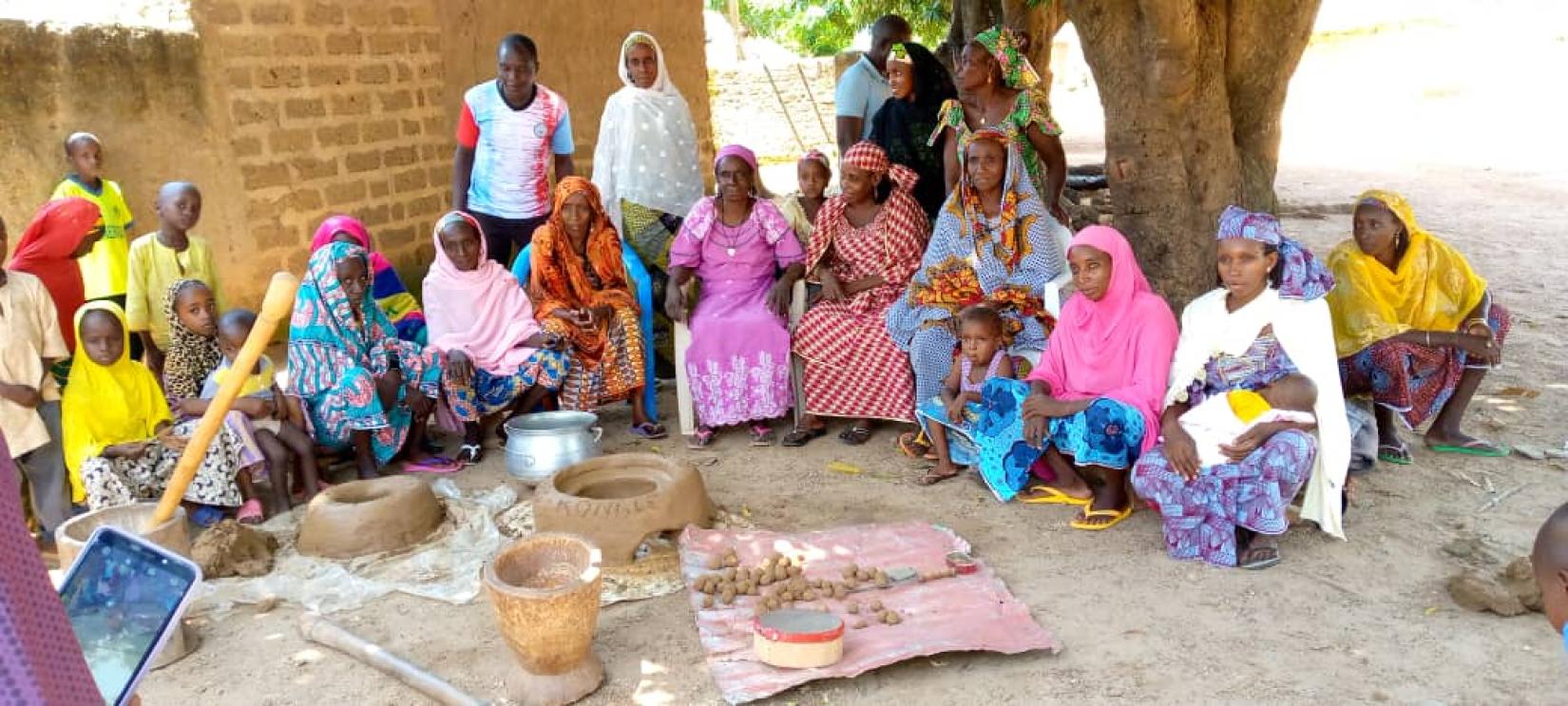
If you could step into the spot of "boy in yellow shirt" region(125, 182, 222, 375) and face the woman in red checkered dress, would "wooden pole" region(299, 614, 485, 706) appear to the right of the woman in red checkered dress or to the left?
right

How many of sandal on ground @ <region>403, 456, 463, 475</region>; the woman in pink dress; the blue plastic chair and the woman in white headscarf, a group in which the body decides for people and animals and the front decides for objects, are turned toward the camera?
3

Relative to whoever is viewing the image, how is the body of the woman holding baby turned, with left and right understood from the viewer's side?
facing the viewer and to the left of the viewer

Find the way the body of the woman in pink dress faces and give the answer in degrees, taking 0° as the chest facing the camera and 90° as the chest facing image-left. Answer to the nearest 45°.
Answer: approximately 0°

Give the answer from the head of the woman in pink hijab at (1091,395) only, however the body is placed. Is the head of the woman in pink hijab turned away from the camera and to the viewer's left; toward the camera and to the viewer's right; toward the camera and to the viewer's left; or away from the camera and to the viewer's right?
toward the camera and to the viewer's left

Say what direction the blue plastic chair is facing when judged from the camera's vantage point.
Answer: facing the viewer

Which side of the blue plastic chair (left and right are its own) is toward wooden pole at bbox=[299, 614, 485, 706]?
front

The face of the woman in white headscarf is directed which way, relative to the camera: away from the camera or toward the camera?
toward the camera

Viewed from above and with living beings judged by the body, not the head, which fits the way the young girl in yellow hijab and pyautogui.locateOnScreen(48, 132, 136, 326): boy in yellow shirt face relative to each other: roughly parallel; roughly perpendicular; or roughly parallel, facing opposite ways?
roughly parallel

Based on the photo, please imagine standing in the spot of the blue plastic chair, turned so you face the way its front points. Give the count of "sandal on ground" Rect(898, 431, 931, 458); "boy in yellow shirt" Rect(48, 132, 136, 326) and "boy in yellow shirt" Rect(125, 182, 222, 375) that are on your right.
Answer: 2

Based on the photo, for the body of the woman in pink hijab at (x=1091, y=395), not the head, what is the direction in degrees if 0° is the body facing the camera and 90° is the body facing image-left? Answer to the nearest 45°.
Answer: approximately 45°

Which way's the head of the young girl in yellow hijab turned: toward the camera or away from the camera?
toward the camera

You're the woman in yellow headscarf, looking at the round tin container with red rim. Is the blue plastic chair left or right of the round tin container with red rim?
right
